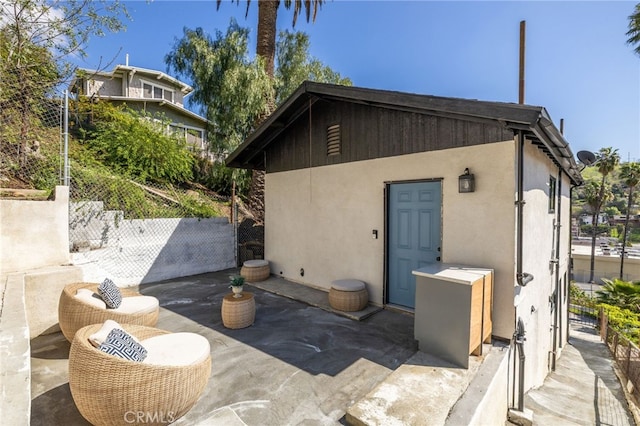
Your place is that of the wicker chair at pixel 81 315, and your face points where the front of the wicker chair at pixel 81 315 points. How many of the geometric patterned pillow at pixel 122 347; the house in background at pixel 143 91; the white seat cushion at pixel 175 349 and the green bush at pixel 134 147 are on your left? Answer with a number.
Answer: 2

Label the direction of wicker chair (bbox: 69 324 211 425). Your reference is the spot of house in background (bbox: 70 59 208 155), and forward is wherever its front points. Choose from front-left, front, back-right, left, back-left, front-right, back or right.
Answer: front-right

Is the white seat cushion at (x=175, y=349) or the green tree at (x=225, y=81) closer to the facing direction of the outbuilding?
the white seat cushion

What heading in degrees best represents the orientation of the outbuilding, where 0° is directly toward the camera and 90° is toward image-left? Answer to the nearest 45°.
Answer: approximately 45°

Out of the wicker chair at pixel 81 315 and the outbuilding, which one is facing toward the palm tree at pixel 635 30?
the wicker chair

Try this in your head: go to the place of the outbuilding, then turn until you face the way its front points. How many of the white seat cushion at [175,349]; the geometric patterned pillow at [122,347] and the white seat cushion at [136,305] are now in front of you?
3

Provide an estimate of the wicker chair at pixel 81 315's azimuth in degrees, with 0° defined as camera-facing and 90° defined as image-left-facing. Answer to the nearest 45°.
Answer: approximately 270°

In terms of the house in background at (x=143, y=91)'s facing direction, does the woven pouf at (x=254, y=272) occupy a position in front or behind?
in front

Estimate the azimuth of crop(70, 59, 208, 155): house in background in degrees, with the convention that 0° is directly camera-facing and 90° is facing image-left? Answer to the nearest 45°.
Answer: approximately 315°

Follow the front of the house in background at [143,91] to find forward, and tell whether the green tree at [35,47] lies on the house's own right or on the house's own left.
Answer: on the house's own right

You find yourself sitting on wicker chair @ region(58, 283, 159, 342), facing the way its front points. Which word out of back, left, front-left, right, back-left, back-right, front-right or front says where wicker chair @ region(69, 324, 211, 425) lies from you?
right

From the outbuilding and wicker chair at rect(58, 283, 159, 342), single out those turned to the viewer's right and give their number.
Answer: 1

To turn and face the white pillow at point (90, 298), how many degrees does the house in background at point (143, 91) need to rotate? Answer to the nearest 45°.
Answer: approximately 45° to its right
